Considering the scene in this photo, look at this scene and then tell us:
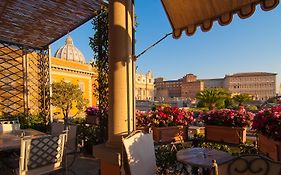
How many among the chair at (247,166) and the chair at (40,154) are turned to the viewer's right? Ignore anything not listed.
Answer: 0

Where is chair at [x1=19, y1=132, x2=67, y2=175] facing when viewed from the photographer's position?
facing away from the viewer and to the left of the viewer

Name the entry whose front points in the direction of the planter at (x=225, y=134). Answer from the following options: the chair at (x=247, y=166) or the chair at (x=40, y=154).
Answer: the chair at (x=247, y=166)

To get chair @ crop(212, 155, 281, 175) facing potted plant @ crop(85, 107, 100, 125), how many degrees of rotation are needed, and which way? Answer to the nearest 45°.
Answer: approximately 45° to its left

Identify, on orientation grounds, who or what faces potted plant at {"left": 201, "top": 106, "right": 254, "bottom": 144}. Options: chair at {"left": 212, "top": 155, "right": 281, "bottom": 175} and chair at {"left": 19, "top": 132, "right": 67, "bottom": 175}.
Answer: chair at {"left": 212, "top": 155, "right": 281, "bottom": 175}

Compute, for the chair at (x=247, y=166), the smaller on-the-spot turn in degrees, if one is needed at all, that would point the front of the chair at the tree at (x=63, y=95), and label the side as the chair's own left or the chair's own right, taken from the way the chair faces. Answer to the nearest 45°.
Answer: approximately 45° to the chair's own left

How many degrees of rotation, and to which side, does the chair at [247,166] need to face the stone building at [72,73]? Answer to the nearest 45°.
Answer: approximately 45° to its left

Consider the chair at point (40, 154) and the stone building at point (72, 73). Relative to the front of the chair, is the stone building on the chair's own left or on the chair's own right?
on the chair's own right

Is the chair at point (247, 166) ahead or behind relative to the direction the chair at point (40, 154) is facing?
behind

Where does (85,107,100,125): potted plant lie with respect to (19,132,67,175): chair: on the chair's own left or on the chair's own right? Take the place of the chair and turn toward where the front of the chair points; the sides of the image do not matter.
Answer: on the chair's own right

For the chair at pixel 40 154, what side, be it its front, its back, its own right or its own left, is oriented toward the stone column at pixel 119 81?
right

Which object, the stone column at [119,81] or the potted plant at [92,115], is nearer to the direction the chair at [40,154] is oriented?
the potted plant

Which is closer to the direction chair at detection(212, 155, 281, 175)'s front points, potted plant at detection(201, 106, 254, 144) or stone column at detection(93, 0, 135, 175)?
the potted plant

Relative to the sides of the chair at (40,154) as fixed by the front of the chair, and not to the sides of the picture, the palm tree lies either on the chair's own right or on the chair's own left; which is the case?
on the chair's own right

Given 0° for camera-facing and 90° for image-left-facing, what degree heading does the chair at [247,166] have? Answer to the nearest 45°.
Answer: approximately 180°
